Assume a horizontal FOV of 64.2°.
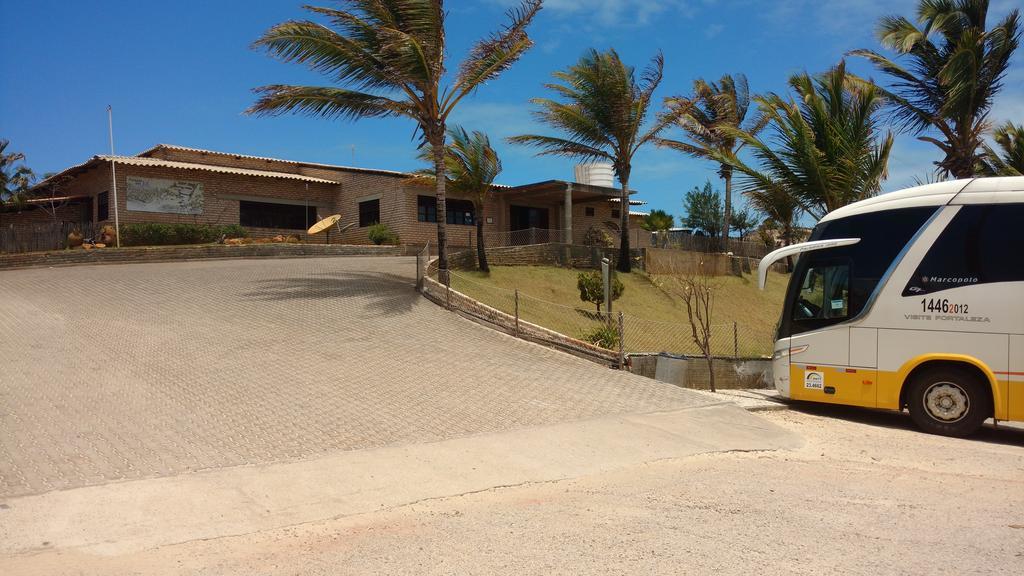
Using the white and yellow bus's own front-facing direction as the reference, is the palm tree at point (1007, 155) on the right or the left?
on its right

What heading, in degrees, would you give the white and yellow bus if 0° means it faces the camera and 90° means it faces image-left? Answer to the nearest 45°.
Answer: approximately 90°

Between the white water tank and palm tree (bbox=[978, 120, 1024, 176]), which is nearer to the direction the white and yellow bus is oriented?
the white water tank

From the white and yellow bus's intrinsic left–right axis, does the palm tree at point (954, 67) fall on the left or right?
on its right
